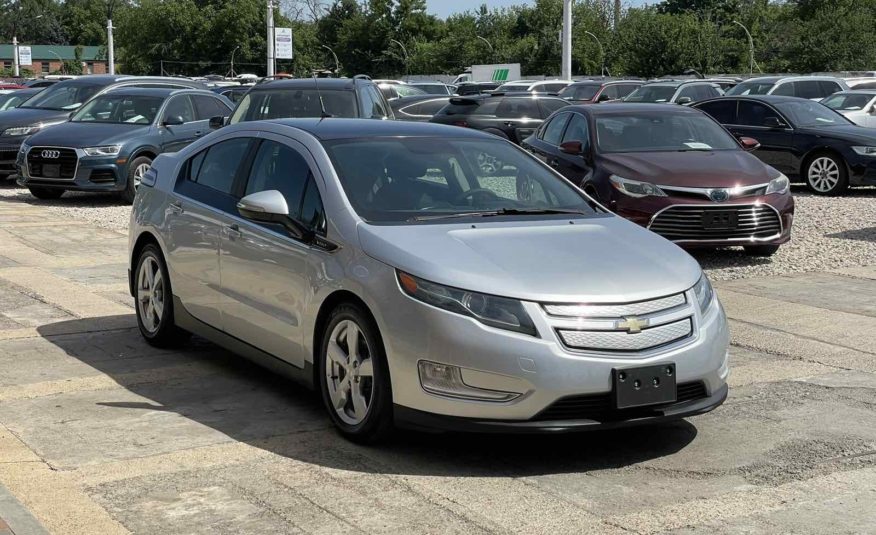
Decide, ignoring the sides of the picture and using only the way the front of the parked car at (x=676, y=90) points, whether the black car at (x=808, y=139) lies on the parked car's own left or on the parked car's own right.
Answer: on the parked car's own left

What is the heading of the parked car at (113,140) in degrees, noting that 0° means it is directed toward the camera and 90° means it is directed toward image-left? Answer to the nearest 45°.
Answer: approximately 45°

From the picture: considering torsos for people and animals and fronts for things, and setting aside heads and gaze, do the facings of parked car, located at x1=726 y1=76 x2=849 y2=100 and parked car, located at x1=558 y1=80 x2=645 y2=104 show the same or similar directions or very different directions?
same or similar directions

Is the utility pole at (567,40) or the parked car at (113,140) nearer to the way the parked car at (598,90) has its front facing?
the parked car

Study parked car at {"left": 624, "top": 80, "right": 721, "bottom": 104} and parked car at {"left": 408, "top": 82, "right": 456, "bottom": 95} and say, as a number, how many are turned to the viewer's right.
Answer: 0

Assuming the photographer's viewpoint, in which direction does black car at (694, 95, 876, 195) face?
facing the viewer and to the right of the viewer

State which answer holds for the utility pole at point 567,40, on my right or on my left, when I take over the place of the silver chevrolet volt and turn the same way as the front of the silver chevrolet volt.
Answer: on my left

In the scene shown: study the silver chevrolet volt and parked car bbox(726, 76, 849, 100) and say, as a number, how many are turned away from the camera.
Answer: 0

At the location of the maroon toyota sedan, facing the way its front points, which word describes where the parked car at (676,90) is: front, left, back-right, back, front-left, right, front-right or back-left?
back-left

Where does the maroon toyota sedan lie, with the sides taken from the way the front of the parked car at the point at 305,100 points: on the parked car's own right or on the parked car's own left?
on the parked car's own left
